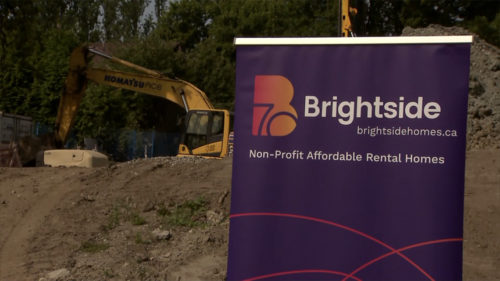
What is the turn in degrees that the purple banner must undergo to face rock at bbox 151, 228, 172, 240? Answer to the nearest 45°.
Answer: approximately 135° to its right

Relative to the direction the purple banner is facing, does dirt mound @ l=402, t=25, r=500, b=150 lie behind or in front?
behind

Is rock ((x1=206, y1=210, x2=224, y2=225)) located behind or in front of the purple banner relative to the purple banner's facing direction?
behind

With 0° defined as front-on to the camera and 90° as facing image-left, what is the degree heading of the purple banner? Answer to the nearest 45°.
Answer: approximately 0°

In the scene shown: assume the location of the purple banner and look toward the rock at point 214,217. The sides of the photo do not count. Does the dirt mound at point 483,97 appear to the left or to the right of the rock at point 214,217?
right
